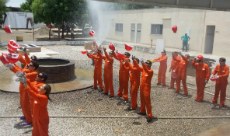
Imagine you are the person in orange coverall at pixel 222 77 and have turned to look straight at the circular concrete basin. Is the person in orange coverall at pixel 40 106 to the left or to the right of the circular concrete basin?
left

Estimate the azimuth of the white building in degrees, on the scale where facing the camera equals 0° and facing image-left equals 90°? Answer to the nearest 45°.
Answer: approximately 45°
